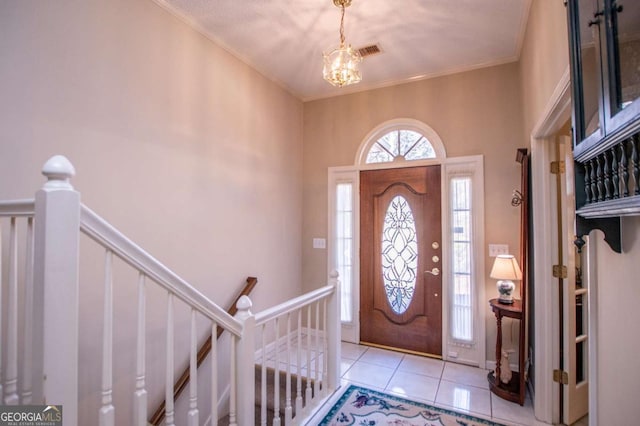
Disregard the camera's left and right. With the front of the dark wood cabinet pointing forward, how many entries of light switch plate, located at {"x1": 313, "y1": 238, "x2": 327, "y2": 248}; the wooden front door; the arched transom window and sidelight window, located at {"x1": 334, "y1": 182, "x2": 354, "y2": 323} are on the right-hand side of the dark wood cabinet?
4

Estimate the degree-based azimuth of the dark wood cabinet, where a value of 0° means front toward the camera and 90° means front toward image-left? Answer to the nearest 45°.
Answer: approximately 45°

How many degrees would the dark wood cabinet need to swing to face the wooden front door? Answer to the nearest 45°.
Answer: approximately 90° to its right

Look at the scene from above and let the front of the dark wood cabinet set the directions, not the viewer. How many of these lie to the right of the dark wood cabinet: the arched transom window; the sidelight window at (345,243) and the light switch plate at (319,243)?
3

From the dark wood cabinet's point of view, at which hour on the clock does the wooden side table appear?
The wooden side table is roughly at 4 o'clock from the dark wood cabinet.

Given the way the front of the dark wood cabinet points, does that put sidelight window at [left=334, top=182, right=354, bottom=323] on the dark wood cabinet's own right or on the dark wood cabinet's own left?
on the dark wood cabinet's own right

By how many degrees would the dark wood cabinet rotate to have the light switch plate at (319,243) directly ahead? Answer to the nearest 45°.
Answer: approximately 90° to its right

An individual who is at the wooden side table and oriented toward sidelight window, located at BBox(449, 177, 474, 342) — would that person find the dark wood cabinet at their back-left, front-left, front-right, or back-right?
back-left

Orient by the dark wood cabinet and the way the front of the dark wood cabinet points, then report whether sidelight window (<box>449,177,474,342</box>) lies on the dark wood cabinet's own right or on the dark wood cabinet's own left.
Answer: on the dark wood cabinet's own right

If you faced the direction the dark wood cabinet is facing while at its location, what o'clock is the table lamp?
The table lamp is roughly at 4 o'clock from the dark wood cabinet.

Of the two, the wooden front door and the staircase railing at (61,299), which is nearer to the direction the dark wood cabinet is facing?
the staircase railing
